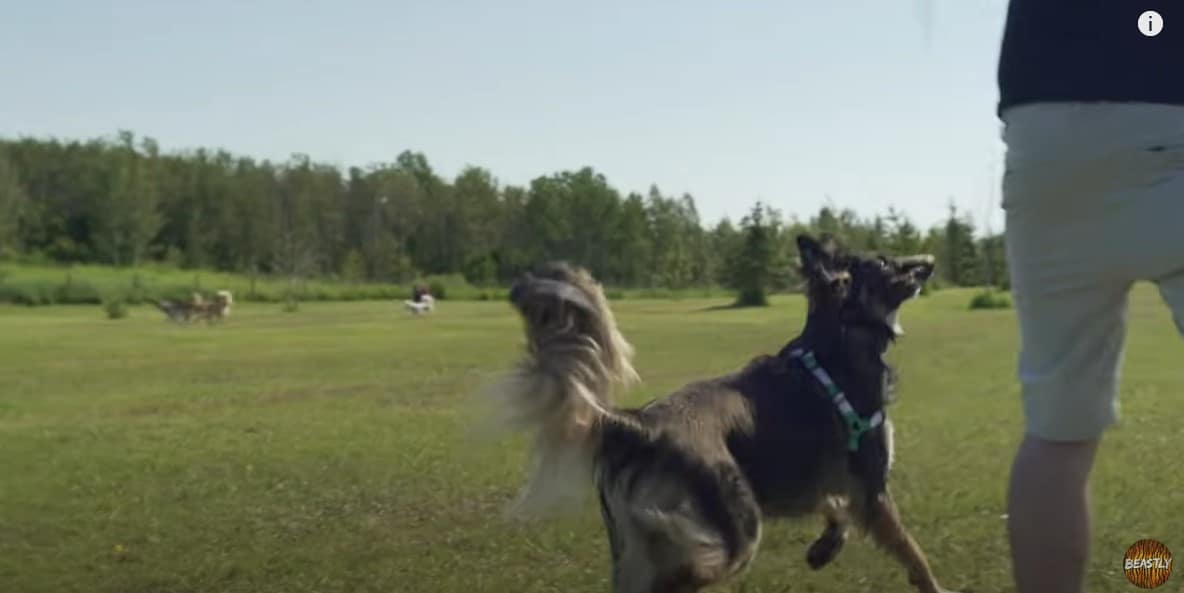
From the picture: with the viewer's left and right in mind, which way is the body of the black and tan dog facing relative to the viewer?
facing away from the viewer and to the right of the viewer

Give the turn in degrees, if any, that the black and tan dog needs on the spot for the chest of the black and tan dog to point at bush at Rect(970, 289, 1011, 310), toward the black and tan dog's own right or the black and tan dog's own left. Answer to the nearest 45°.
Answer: approximately 45° to the black and tan dog's own left

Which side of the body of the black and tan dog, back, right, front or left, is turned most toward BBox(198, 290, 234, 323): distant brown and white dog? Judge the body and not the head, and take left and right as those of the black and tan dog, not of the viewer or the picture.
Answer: left

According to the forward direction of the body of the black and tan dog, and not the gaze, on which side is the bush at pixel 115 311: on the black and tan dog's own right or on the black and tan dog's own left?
on the black and tan dog's own left
